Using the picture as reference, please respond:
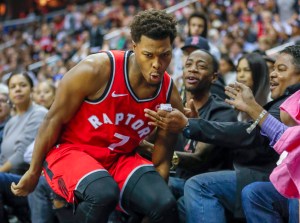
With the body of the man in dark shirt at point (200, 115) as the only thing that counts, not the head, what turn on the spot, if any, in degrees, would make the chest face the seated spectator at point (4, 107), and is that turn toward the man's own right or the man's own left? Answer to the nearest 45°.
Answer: approximately 90° to the man's own right

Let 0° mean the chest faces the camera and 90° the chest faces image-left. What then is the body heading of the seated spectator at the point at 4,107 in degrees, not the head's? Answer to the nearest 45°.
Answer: approximately 45°

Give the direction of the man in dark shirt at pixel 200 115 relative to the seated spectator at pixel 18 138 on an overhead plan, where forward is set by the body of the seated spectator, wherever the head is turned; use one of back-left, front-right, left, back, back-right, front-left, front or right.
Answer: left

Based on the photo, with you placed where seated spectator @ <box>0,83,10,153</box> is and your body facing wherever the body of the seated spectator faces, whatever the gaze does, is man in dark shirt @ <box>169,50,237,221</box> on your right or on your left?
on your left

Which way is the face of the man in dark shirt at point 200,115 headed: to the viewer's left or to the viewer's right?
to the viewer's left

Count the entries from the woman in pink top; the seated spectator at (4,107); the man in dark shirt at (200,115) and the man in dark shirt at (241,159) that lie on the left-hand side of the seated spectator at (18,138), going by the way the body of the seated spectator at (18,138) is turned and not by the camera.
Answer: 3

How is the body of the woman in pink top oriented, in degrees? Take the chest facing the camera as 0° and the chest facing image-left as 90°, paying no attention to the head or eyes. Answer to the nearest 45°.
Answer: approximately 90°

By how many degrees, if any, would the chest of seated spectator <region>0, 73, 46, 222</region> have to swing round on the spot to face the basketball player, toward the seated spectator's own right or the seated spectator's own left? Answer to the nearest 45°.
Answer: approximately 45° to the seated spectator's own left

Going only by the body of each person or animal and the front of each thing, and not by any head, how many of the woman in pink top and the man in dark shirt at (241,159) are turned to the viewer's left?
2
